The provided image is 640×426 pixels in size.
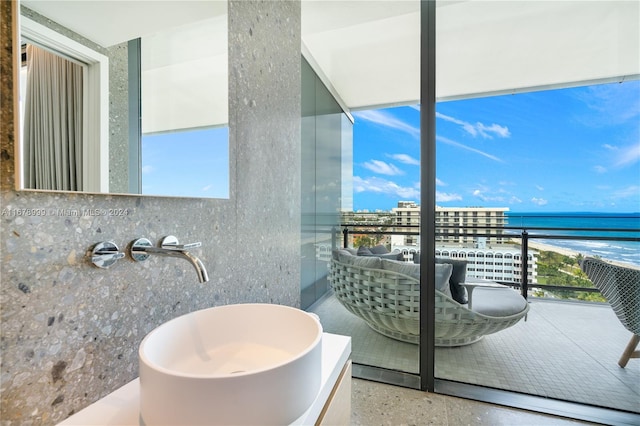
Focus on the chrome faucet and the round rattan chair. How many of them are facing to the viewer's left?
0

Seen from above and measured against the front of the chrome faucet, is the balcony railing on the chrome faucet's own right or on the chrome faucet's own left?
on the chrome faucet's own left

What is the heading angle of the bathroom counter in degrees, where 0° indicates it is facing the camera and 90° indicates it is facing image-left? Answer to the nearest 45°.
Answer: approximately 315°

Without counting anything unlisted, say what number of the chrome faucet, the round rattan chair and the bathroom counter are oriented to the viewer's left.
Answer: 0

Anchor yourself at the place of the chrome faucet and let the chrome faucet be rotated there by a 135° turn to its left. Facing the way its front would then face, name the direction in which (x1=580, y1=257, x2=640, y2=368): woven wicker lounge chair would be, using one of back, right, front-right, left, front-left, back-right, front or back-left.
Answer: right

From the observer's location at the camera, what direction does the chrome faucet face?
facing the viewer and to the right of the viewer

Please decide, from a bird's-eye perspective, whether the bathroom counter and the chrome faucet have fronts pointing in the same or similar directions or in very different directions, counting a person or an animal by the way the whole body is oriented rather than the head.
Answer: same or similar directions

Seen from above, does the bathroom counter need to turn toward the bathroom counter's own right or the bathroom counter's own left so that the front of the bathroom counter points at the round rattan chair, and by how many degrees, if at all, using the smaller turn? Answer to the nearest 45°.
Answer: approximately 90° to the bathroom counter's own left

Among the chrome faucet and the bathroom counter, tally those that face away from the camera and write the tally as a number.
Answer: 0
